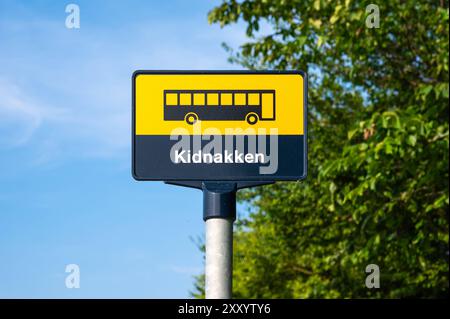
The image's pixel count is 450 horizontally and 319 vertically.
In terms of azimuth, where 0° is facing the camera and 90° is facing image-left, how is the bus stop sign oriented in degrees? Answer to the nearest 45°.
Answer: approximately 0°
